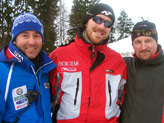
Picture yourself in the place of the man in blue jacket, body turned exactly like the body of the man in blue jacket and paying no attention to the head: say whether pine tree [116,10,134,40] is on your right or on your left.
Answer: on your left

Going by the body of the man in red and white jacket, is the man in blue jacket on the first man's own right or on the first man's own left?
on the first man's own right

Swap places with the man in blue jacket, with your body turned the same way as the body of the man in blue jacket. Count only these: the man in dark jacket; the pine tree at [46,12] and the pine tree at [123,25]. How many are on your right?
0

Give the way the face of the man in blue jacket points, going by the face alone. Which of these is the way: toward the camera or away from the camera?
toward the camera

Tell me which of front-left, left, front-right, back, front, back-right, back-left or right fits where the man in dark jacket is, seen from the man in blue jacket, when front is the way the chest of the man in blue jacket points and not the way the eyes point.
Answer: front-left

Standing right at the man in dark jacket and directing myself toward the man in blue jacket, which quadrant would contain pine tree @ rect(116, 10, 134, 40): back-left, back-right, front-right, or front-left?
back-right

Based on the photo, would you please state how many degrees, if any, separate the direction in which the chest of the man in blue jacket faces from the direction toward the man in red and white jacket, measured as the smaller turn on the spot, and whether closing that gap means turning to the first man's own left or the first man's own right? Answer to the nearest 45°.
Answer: approximately 45° to the first man's own left

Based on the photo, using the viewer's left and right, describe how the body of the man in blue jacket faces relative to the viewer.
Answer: facing the viewer and to the right of the viewer

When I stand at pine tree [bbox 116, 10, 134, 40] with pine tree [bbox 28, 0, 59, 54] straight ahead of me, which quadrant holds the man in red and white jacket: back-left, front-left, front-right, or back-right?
front-left

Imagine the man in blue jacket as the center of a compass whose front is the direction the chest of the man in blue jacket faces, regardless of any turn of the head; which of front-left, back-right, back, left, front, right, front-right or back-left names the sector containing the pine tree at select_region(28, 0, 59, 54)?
back-left

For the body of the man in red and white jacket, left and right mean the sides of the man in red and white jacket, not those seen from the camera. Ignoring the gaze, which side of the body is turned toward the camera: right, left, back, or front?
front

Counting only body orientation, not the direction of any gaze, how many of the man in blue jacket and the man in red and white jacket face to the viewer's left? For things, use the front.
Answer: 0

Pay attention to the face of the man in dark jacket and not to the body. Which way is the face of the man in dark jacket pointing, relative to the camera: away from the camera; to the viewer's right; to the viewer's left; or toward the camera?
toward the camera

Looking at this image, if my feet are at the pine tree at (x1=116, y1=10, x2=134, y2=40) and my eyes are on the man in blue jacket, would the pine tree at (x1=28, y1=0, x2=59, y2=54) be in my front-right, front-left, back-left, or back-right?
front-right

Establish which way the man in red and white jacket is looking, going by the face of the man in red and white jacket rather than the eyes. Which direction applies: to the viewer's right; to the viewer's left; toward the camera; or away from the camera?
toward the camera

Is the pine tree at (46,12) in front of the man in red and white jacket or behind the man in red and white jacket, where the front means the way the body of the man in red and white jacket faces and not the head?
behind
